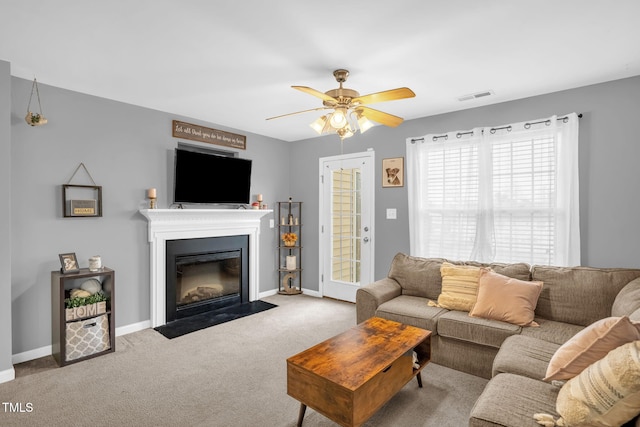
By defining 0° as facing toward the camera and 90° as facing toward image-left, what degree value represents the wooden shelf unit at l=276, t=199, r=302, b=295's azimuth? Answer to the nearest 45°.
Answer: approximately 0°

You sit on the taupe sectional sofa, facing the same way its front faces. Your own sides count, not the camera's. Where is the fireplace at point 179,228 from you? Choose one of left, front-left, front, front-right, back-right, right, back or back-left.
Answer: front-right

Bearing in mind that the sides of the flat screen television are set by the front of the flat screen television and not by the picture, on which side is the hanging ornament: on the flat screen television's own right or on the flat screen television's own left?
on the flat screen television's own right

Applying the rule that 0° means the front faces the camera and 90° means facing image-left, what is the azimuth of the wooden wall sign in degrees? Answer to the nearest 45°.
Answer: approximately 315°

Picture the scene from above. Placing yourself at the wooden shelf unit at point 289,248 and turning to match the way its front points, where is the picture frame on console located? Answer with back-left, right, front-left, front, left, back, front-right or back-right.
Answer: front-right

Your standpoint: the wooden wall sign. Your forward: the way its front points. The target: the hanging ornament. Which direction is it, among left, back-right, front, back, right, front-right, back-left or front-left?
right

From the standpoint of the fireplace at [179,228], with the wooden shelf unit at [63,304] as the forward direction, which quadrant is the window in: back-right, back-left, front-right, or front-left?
back-left

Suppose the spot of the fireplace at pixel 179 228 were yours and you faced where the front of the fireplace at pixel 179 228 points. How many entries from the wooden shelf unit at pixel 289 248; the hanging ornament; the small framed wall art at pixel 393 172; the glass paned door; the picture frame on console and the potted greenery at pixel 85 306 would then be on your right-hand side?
3

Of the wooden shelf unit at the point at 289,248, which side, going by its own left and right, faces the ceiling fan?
front

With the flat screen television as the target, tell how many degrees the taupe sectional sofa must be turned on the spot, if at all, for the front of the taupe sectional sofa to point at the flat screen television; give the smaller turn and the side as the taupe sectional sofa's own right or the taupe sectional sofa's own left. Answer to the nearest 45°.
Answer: approximately 45° to the taupe sectional sofa's own right

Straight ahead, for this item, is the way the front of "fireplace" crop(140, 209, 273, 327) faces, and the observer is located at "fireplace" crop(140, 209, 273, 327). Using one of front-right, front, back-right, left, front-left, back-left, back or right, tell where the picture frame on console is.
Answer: right

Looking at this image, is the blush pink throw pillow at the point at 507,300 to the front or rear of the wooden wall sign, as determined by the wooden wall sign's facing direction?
to the front

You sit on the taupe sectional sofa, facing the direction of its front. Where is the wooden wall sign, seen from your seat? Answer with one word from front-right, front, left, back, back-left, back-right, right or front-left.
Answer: front-right

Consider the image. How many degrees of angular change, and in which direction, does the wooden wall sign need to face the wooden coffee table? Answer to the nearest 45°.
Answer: approximately 45° to its right

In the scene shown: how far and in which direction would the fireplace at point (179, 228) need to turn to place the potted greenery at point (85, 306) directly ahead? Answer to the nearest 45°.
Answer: approximately 90° to its right

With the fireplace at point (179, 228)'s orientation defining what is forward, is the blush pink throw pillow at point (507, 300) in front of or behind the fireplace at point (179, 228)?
in front
